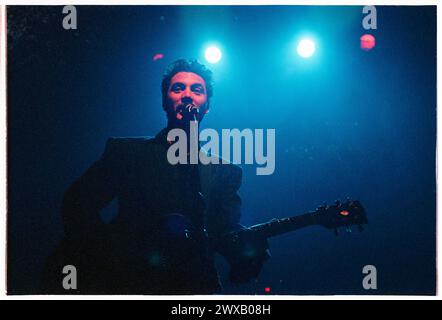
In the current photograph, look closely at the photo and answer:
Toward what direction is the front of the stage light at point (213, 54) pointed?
toward the camera

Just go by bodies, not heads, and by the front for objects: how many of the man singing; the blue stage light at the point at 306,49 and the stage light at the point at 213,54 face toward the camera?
3

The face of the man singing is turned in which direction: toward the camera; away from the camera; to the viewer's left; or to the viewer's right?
toward the camera

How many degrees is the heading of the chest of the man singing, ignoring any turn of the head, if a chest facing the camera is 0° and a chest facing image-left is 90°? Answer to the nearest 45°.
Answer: approximately 0°

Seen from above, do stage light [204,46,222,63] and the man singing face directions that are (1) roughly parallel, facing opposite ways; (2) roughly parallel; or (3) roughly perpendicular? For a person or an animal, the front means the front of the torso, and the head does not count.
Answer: roughly parallel

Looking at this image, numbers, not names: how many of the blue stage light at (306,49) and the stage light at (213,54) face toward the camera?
2

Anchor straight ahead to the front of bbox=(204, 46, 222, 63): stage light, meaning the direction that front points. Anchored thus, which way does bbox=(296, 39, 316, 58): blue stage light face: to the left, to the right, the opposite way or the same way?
the same way

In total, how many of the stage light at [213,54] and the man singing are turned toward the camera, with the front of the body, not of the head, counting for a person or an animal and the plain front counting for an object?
2

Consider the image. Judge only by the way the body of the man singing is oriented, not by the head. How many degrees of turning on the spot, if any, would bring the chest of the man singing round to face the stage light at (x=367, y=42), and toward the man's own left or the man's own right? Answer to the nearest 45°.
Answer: approximately 90° to the man's own left

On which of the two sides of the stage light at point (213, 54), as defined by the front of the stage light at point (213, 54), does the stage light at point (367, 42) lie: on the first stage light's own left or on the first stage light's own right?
on the first stage light's own left

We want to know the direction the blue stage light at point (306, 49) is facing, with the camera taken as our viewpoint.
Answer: facing the viewer
